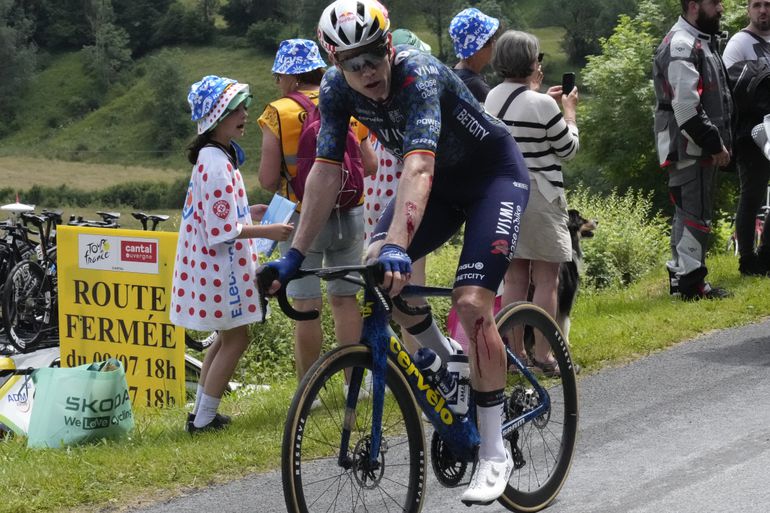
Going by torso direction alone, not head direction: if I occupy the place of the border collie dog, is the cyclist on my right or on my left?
on my right

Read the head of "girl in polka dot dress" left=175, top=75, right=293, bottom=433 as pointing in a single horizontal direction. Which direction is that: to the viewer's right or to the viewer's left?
to the viewer's right

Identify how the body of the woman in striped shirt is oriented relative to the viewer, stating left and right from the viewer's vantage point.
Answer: facing away from the viewer and to the right of the viewer

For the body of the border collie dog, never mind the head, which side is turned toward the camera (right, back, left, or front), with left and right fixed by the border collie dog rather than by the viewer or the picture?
right

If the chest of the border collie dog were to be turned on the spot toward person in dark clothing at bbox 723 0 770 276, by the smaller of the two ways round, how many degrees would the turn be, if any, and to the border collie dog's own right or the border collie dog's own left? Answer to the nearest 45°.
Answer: approximately 45° to the border collie dog's own left

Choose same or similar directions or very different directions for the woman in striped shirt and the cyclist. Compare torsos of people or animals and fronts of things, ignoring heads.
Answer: very different directions

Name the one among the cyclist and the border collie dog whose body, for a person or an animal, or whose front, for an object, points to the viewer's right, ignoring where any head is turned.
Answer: the border collie dog

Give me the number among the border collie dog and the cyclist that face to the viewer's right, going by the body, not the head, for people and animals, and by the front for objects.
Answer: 1

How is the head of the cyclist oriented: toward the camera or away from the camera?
toward the camera

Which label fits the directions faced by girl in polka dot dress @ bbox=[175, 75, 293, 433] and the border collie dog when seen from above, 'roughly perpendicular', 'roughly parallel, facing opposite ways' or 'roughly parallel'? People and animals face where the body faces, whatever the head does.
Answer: roughly parallel

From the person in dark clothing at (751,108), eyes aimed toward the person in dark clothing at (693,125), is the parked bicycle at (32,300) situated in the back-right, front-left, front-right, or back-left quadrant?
front-right

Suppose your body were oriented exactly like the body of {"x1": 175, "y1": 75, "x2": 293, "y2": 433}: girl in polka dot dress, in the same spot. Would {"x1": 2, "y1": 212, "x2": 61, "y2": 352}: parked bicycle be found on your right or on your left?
on your left

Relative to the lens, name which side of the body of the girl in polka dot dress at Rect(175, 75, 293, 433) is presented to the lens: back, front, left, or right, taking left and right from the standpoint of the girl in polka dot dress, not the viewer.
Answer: right

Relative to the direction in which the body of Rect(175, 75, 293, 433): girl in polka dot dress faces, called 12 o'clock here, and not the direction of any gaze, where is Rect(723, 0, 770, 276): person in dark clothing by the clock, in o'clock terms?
The person in dark clothing is roughly at 11 o'clock from the girl in polka dot dress.
